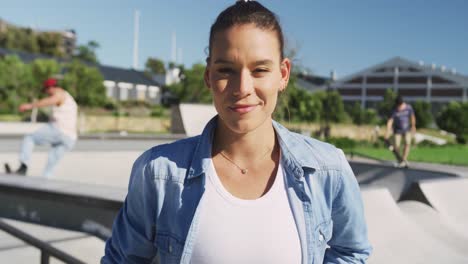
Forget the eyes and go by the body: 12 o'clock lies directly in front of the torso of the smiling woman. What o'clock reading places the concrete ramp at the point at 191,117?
The concrete ramp is roughly at 6 o'clock from the smiling woman.

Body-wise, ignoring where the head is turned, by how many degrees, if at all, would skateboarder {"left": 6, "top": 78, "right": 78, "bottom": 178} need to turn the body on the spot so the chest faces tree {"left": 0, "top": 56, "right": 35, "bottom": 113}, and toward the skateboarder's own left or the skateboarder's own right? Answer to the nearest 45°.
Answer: approximately 90° to the skateboarder's own right

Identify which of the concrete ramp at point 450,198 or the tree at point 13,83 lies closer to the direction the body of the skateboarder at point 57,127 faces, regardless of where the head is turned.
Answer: the tree

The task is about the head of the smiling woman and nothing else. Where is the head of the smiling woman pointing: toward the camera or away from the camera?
toward the camera

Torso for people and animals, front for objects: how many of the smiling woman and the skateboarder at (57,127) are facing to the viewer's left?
1

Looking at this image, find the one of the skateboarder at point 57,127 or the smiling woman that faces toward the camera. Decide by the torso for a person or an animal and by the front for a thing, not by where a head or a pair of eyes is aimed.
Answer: the smiling woman

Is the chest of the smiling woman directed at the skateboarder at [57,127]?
no

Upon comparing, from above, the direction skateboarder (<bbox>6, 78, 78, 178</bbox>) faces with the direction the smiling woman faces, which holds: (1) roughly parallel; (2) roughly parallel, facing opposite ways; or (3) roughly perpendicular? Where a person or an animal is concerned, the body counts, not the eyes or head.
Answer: roughly perpendicular

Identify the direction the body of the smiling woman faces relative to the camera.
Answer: toward the camera

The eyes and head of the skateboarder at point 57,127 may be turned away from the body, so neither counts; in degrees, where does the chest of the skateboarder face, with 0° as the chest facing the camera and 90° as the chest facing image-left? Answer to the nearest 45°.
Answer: approximately 90°

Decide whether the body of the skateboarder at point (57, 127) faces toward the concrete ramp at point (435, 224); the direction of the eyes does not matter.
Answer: no

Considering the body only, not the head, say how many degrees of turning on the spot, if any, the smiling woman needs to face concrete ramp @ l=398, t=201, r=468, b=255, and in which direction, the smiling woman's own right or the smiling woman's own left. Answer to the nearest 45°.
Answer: approximately 135° to the smiling woman's own left

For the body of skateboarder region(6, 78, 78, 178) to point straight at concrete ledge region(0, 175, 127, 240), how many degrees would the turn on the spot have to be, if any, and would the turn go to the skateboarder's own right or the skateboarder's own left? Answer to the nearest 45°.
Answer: approximately 90° to the skateboarder's own left

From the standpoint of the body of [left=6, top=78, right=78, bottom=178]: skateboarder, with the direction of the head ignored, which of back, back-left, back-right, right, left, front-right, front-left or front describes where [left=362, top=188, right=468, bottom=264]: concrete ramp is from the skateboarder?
back-left

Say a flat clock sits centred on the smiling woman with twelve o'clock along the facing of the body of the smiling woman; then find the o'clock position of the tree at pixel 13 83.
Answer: The tree is roughly at 5 o'clock from the smiling woman.
